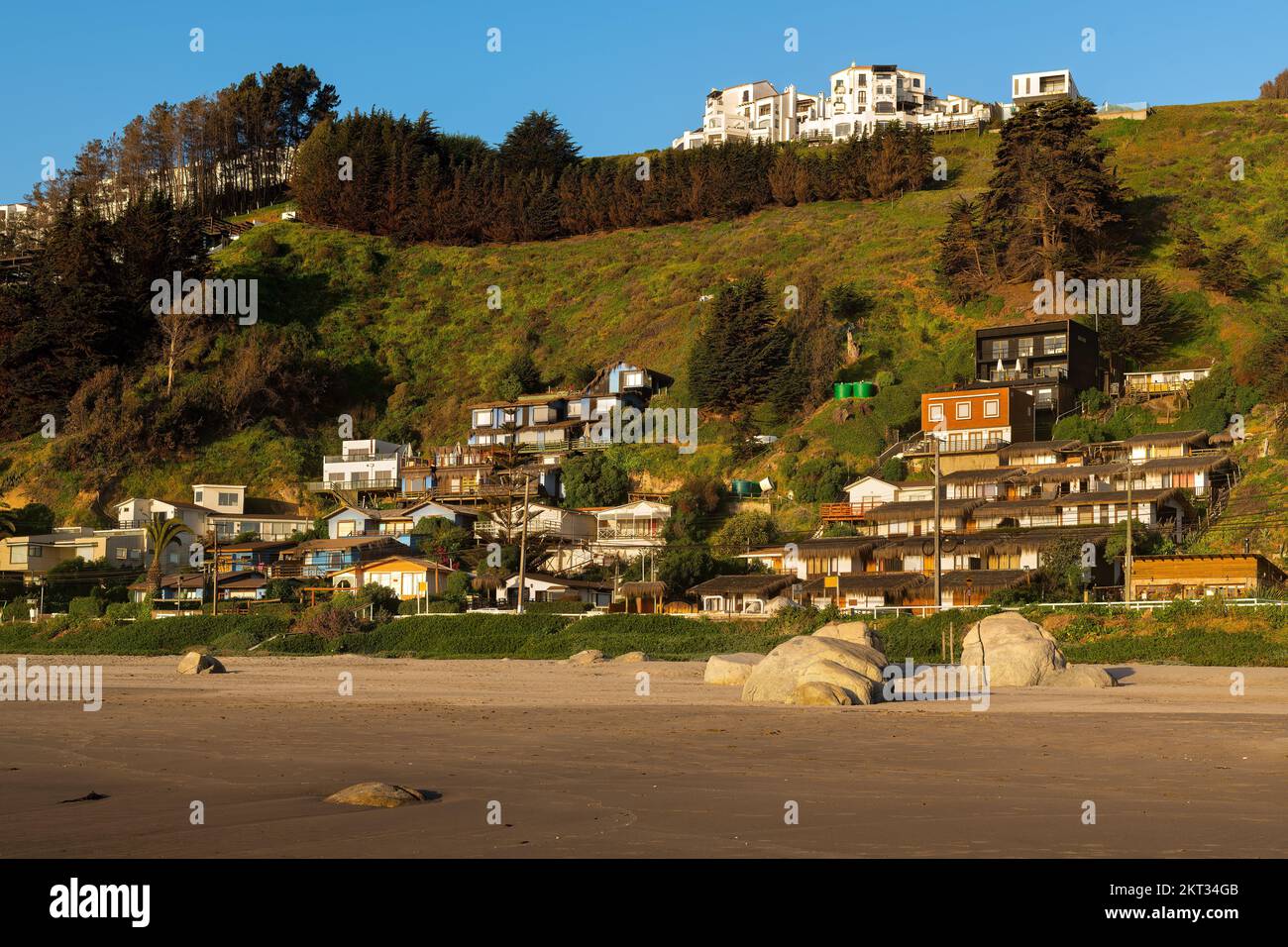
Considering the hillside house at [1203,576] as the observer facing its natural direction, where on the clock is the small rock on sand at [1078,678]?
The small rock on sand is roughly at 12 o'clock from the hillside house.

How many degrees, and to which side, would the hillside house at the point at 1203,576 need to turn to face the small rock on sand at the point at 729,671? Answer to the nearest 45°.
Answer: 0° — it already faces it

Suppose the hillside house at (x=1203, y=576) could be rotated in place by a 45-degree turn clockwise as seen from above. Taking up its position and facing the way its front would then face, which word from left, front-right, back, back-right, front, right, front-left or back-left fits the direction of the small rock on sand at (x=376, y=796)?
front-left

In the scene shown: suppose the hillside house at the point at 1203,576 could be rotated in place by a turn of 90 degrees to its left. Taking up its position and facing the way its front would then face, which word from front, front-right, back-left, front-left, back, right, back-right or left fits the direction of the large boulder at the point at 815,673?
right

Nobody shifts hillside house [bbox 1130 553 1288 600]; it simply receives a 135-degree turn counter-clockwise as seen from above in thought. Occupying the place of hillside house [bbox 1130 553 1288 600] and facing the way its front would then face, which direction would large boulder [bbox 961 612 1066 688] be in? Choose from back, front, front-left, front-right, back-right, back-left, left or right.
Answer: back-right

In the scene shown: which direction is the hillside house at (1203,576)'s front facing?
toward the camera

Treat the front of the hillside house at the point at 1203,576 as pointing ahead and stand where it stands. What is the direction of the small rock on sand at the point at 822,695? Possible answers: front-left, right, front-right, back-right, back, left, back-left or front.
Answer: front
